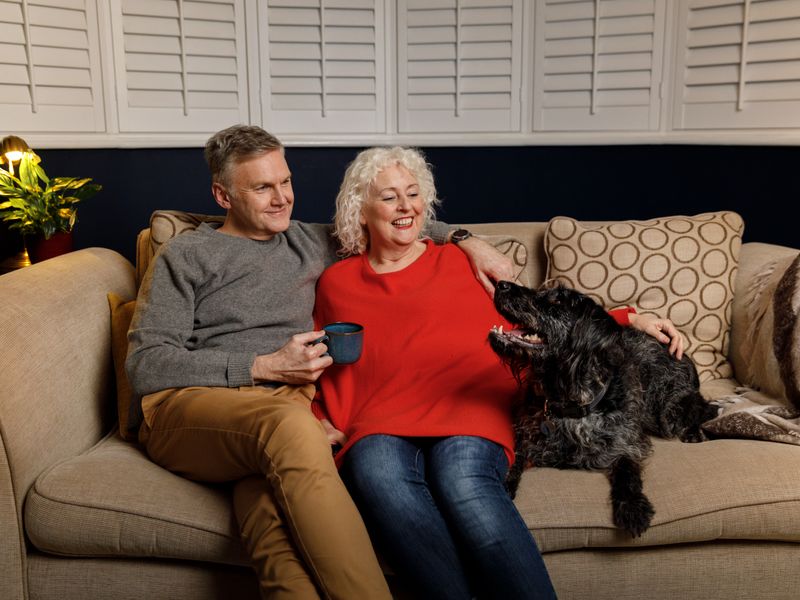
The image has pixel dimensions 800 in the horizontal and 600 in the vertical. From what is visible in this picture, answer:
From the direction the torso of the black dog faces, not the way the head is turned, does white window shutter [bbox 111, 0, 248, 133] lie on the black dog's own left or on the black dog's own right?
on the black dog's own right

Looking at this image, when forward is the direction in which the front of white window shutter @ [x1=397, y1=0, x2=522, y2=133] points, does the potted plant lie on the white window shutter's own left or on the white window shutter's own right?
on the white window shutter's own right

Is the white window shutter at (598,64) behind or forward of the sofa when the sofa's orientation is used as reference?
behind

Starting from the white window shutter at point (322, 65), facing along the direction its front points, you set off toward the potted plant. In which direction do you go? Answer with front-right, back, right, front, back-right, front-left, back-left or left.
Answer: front-right

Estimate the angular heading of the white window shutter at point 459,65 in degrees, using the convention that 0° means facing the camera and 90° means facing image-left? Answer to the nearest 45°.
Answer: approximately 0°

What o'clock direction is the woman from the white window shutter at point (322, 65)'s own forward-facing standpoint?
The woman is roughly at 12 o'clock from the white window shutter.

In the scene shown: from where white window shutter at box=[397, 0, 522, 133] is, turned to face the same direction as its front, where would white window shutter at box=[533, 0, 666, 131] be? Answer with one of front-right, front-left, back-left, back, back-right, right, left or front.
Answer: left

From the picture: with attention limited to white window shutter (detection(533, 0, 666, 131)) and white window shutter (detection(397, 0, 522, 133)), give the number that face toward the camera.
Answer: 2

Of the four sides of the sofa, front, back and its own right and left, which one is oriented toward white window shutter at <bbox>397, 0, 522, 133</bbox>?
back

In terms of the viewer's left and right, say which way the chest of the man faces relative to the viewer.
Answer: facing the viewer and to the right of the viewer

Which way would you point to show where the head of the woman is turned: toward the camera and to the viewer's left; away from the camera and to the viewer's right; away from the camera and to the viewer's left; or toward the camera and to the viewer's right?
toward the camera and to the viewer's right

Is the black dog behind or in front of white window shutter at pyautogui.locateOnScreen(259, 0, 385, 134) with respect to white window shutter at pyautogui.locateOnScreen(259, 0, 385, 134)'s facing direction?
in front
